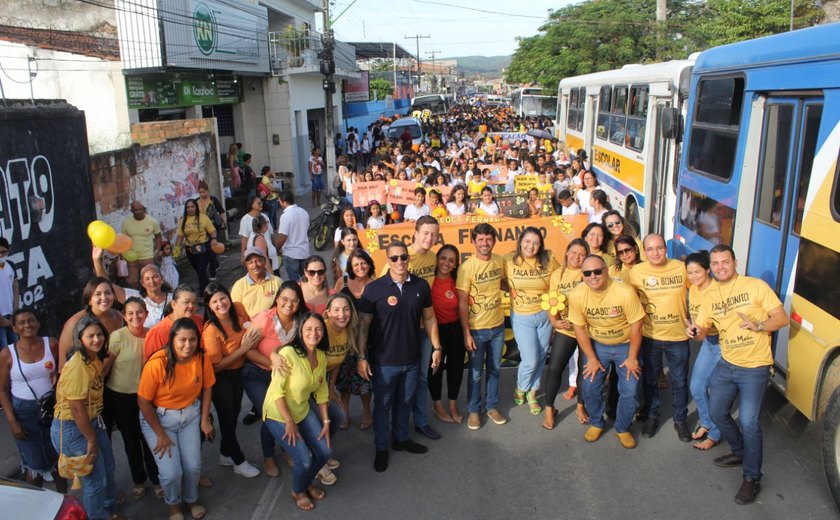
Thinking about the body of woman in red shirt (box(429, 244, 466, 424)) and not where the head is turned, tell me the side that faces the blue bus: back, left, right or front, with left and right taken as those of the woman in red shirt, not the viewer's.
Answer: left

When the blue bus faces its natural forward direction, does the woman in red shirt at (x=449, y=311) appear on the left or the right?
on its right

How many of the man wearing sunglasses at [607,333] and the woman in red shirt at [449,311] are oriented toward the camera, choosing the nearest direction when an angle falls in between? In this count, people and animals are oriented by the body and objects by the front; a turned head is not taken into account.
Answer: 2

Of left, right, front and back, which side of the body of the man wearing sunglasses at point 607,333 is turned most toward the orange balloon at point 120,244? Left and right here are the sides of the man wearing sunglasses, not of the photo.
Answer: right

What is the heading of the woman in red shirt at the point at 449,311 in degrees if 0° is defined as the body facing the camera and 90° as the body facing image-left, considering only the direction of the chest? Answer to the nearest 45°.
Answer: approximately 0°

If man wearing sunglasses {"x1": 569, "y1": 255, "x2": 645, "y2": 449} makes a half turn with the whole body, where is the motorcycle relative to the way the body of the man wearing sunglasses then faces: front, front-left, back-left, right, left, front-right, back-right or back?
front-left

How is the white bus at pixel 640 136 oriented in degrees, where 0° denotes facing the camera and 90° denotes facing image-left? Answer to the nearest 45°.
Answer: approximately 315°

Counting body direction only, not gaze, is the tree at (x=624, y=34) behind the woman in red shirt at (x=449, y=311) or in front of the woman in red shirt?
behind
